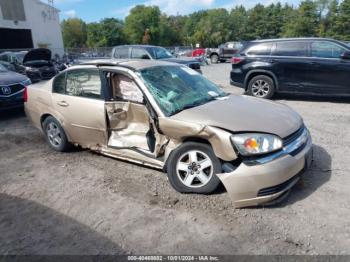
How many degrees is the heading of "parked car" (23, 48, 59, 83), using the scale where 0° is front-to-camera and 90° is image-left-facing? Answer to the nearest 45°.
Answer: approximately 315°

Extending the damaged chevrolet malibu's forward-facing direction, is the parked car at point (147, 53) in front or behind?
behind

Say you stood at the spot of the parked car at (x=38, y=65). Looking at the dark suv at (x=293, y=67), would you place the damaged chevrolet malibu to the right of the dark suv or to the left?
right

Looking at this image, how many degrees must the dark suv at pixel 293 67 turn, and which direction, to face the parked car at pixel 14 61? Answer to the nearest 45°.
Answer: approximately 180°

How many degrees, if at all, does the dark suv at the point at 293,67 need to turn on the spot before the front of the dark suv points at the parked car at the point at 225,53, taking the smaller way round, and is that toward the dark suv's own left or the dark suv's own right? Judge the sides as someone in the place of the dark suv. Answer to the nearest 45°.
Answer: approximately 90° to the dark suv's own left

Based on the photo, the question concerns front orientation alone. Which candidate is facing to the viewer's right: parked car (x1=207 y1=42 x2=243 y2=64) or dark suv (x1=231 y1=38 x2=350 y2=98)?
the dark suv

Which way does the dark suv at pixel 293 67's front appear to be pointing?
to the viewer's right

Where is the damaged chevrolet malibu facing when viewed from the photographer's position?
facing the viewer and to the right of the viewer

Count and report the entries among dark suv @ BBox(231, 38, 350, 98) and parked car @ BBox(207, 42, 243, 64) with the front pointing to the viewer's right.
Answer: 1

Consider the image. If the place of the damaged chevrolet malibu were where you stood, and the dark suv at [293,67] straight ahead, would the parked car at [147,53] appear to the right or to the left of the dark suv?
left

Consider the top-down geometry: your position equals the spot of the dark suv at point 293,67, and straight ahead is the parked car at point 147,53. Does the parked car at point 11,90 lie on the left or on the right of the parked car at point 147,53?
left
